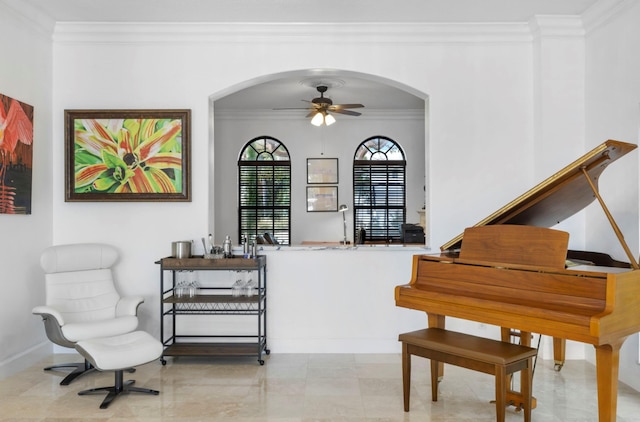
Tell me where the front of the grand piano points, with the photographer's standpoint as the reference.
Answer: facing the viewer and to the left of the viewer

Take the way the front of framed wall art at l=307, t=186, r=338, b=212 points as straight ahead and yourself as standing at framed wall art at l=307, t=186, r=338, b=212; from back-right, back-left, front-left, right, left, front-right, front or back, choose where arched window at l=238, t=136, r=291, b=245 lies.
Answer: right

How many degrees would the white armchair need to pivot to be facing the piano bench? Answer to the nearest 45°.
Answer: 0° — it already faces it

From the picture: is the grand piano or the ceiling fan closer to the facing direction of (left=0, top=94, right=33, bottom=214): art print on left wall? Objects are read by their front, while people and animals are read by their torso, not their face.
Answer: the grand piano

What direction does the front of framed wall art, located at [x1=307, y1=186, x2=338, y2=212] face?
toward the camera

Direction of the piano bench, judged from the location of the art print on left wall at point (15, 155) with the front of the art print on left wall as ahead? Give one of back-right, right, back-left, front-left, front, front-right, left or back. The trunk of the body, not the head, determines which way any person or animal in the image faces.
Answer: front

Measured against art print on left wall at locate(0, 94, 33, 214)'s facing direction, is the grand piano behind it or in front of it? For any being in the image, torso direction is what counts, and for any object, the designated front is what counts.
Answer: in front

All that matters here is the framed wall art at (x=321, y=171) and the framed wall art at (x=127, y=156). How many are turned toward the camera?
2

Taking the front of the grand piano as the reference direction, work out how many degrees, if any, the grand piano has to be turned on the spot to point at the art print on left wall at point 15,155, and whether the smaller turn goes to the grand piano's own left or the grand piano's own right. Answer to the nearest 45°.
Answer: approximately 45° to the grand piano's own right

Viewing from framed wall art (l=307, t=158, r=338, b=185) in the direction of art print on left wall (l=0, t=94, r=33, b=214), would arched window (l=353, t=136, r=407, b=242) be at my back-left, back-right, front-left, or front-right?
back-left

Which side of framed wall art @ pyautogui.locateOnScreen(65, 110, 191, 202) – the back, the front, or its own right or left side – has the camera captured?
front

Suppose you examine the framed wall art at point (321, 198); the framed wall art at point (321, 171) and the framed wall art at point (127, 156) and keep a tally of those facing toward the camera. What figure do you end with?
3

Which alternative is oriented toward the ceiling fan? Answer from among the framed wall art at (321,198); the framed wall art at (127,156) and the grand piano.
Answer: the framed wall art at (321,198)

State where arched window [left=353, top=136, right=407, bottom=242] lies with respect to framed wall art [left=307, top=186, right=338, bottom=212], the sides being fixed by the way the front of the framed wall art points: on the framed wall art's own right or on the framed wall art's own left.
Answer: on the framed wall art's own left
